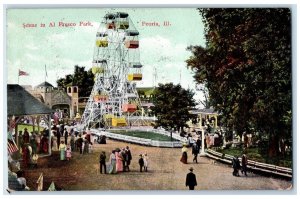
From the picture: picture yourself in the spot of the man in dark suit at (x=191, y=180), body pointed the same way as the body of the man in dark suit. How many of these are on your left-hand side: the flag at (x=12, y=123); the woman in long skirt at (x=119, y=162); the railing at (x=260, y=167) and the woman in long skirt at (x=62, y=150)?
3

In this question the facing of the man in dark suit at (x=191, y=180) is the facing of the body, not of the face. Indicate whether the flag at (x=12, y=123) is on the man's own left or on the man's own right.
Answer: on the man's own left

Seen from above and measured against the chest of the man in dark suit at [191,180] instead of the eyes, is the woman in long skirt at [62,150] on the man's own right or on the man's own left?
on the man's own left

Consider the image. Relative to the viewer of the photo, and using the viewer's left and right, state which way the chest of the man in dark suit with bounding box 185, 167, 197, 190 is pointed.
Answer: facing away from the viewer

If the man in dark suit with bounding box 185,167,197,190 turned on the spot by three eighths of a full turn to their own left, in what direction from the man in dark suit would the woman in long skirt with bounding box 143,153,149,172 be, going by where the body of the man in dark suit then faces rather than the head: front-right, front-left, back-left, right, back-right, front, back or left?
front-right

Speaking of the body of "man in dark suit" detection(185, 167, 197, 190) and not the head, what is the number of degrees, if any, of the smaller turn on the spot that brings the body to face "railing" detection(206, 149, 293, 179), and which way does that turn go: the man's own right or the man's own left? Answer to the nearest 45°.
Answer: approximately 90° to the man's own right
